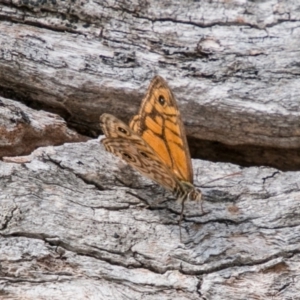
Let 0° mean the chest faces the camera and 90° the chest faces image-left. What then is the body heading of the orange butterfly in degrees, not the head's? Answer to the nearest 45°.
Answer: approximately 270°
